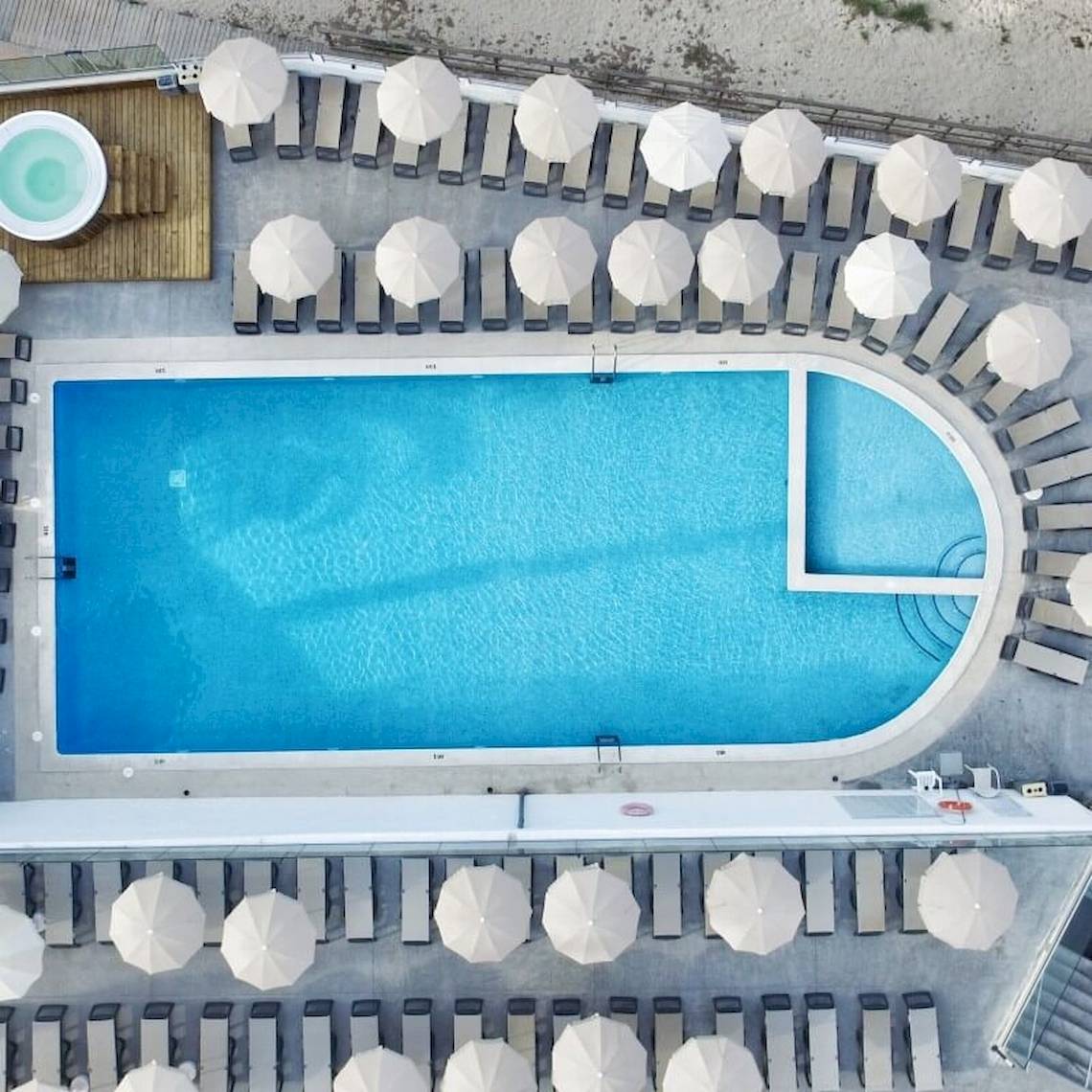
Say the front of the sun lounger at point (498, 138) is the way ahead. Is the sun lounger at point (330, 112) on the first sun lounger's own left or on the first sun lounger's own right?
on the first sun lounger's own right

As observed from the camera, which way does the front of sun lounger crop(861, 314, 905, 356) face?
facing the viewer and to the left of the viewer

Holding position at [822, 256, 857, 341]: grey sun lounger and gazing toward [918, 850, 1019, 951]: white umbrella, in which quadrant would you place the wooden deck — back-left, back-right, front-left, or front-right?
back-right

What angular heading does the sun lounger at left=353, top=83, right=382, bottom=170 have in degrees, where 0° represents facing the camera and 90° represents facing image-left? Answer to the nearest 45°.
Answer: approximately 0°

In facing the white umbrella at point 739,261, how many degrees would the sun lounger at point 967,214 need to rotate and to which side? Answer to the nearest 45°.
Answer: approximately 45° to its right

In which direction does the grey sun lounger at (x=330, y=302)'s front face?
toward the camera

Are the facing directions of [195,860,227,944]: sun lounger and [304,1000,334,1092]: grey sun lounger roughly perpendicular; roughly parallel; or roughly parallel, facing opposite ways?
roughly parallel

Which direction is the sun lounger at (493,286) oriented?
toward the camera
